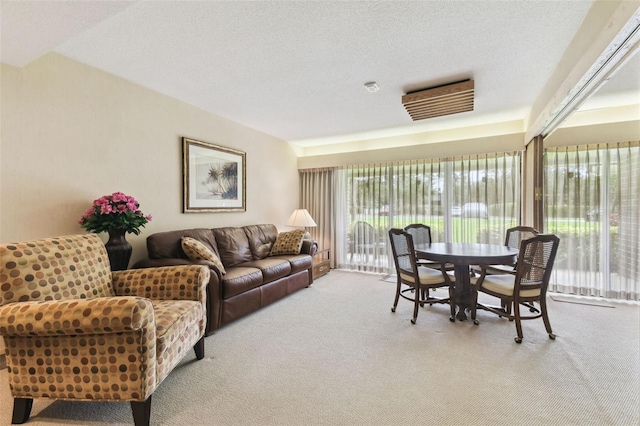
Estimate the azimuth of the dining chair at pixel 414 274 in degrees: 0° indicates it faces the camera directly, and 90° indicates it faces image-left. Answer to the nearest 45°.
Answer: approximately 225°

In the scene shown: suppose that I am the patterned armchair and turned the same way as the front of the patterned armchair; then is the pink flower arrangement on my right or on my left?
on my left

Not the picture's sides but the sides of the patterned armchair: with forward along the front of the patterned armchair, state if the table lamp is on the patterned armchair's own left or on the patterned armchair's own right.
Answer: on the patterned armchair's own left

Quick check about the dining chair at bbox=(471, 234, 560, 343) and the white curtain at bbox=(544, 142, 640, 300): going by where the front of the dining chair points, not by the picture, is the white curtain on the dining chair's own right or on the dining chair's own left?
on the dining chair's own right

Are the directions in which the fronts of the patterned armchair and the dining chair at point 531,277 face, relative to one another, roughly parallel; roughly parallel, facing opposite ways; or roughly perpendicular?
roughly perpendicular
